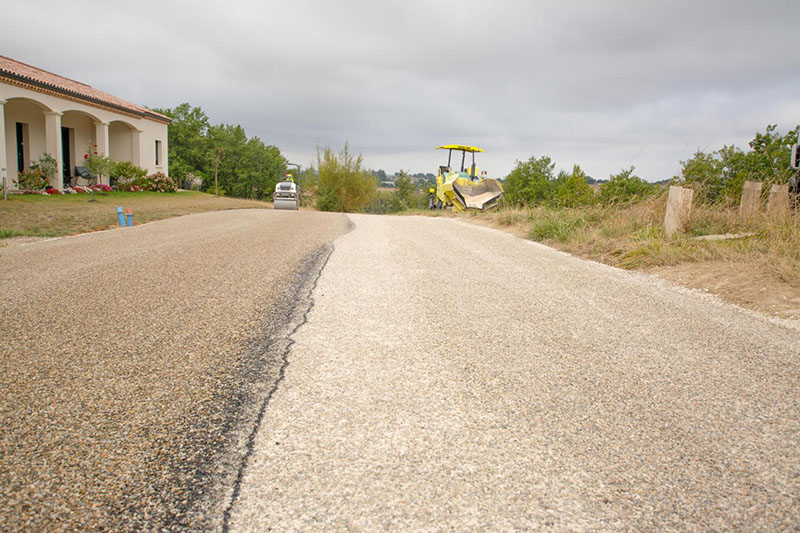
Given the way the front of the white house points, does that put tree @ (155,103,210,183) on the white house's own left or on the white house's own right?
on the white house's own left

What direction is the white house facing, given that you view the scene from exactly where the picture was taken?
facing the viewer and to the right of the viewer

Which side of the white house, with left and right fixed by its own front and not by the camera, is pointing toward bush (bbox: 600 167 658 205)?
front

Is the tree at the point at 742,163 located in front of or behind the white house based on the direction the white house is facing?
in front

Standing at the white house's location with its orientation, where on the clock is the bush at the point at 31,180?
The bush is roughly at 2 o'clock from the white house.

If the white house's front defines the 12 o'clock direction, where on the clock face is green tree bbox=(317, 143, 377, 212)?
The green tree is roughly at 10 o'clock from the white house.
